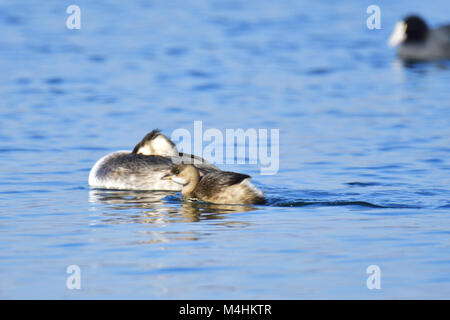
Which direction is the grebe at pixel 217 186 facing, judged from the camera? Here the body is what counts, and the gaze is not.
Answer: to the viewer's left

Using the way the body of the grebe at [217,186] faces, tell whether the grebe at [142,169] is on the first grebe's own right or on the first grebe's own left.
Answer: on the first grebe's own right
